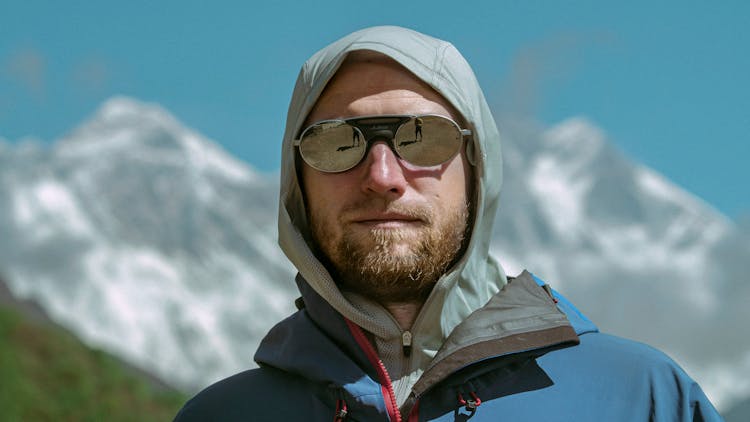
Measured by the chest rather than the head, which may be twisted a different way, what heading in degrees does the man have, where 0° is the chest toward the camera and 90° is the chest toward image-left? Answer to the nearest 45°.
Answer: approximately 0°
